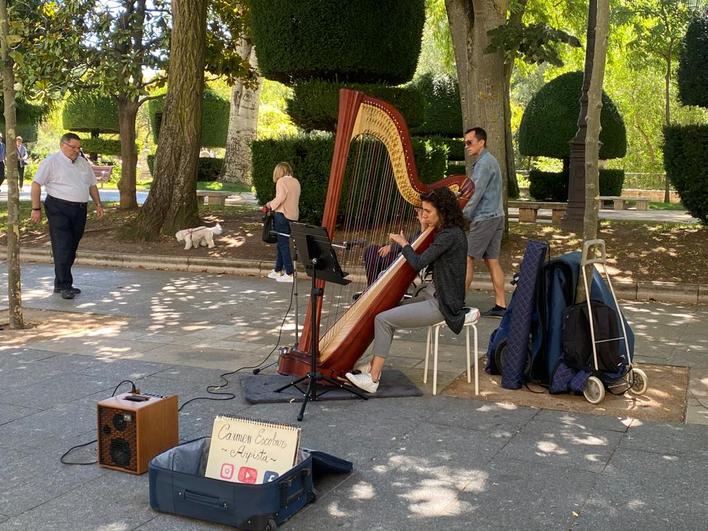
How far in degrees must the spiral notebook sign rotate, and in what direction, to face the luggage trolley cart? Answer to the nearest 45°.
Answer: approximately 135° to its left

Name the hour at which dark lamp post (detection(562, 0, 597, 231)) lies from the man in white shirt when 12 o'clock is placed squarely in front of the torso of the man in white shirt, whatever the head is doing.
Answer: The dark lamp post is roughly at 10 o'clock from the man in white shirt.

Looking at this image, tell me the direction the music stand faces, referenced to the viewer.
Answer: facing away from the viewer and to the right of the viewer

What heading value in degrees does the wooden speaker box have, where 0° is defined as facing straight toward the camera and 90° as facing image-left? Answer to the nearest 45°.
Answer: approximately 45°

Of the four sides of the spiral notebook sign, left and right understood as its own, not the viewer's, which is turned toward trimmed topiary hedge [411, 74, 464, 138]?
back

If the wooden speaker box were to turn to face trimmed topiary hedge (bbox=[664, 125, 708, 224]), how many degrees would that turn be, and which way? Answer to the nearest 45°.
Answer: approximately 180°

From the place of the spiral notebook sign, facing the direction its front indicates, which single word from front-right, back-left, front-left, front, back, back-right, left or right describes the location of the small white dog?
back

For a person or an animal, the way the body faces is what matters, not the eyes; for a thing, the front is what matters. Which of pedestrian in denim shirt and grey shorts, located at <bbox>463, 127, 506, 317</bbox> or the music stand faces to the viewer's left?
the pedestrian in denim shirt and grey shorts

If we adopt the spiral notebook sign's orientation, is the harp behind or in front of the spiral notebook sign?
behind
